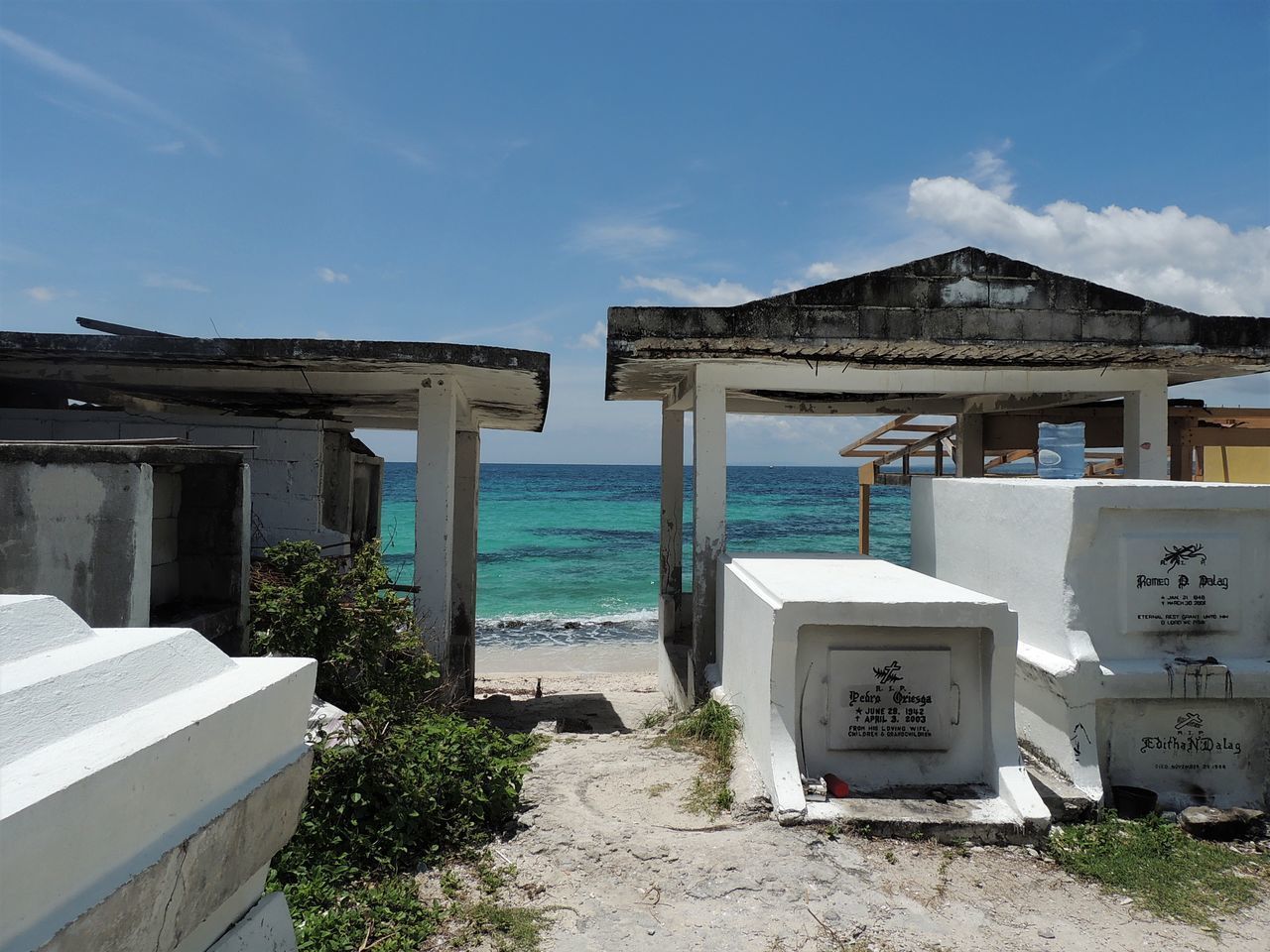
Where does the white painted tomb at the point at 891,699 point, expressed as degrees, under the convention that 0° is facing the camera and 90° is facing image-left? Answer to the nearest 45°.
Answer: approximately 0°

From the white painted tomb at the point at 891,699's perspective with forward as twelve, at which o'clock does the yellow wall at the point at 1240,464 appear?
The yellow wall is roughly at 7 o'clock from the white painted tomb.

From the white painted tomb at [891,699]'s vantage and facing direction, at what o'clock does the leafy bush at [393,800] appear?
The leafy bush is roughly at 2 o'clock from the white painted tomb.

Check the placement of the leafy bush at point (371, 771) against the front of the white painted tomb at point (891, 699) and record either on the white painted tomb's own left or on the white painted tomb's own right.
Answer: on the white painted tomb's own right

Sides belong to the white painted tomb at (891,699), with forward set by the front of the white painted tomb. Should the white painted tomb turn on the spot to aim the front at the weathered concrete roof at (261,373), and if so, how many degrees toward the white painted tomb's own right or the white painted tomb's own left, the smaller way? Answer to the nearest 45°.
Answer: approximately 90° to the white painted tomb's own right

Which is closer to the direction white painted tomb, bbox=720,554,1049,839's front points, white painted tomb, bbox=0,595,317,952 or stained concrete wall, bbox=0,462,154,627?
the white painted tomb

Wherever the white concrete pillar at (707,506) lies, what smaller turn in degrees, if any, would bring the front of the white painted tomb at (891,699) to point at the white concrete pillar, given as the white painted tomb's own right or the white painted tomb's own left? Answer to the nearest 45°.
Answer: approximately 135° to the white painted tomb's own right

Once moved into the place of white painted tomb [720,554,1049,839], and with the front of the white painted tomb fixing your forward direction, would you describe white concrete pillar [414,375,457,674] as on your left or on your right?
on your right

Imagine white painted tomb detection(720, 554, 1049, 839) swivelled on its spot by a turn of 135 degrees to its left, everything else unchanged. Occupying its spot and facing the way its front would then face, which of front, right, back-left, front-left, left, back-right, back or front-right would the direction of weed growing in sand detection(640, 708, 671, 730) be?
left
